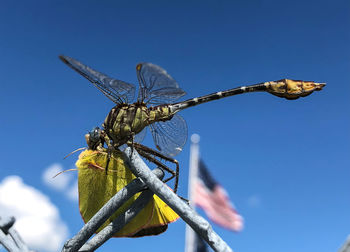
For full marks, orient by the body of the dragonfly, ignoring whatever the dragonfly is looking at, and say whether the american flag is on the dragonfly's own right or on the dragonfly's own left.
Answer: on the dragonfly's own right

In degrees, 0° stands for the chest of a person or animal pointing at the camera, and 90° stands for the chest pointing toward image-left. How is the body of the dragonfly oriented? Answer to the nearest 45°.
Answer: approximately 90°
